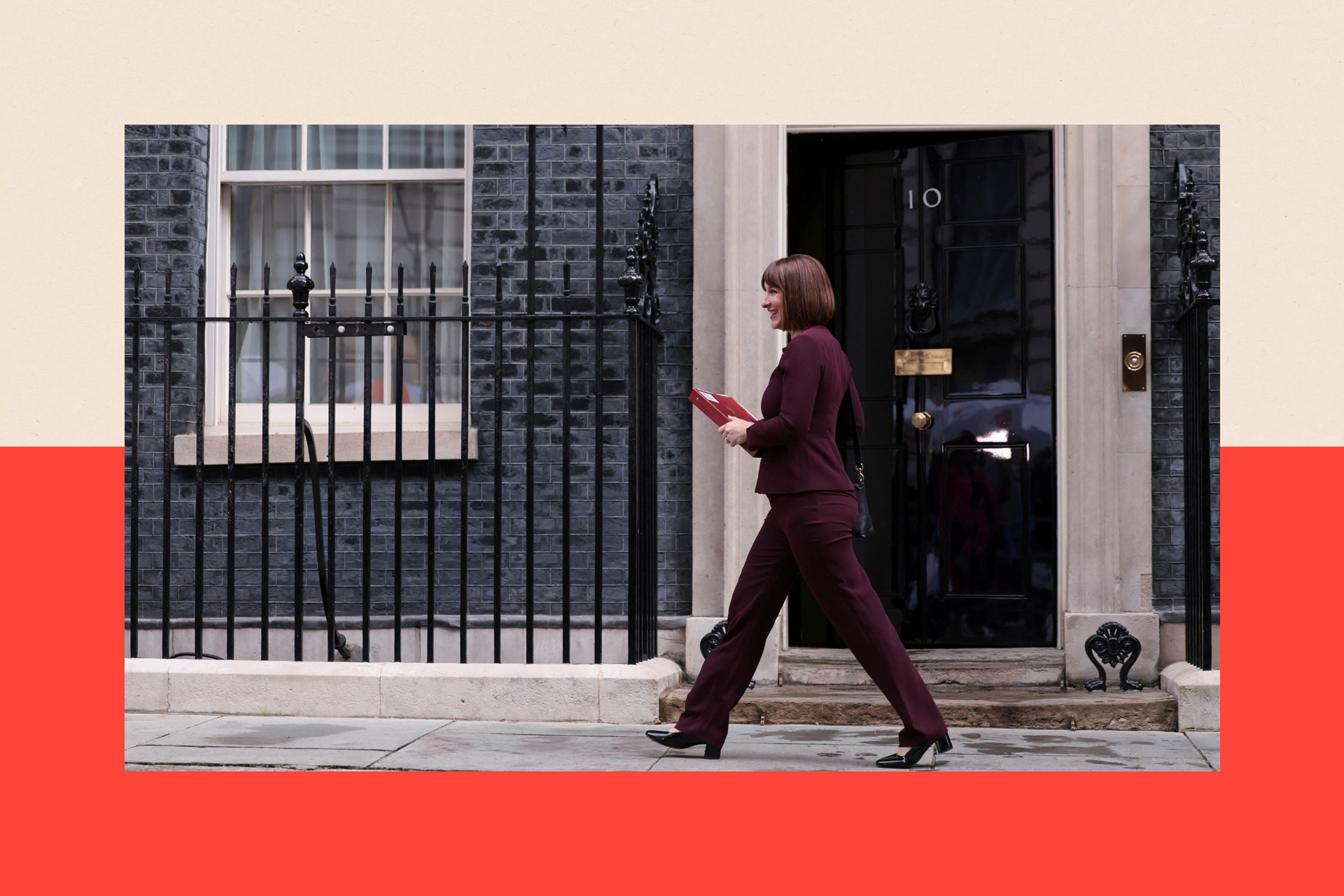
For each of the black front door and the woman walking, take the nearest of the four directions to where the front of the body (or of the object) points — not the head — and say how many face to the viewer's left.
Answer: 1

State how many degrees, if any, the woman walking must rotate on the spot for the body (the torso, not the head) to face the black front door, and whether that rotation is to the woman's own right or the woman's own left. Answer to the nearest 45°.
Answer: approximately 90° to the woman's own right

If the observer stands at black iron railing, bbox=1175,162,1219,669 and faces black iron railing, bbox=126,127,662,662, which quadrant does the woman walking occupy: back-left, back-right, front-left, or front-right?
front-left

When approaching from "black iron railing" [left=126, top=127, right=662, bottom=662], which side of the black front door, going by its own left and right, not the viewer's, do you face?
right

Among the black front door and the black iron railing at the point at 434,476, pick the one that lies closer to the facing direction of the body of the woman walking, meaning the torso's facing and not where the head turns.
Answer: the black iron railing

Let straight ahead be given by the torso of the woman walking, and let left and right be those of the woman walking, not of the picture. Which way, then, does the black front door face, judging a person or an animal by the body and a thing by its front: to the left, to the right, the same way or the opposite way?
to the left

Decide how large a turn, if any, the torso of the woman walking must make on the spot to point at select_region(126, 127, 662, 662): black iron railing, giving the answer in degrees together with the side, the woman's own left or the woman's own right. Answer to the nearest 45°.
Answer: approximately 45° to the woman's own right

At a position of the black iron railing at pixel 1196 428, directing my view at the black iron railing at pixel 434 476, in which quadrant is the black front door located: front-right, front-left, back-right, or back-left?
front-right

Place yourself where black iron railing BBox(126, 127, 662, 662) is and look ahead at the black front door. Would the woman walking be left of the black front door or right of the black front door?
right

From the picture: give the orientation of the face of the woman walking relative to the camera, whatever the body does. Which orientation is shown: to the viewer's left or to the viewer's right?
to the viewer's left

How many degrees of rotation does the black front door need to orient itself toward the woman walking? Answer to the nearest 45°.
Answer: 0° — it already faces them

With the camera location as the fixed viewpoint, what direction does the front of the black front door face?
facing the viewer

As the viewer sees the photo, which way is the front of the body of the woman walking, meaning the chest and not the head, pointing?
to the viewer's left

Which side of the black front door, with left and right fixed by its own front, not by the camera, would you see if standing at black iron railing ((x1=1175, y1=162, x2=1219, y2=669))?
left
